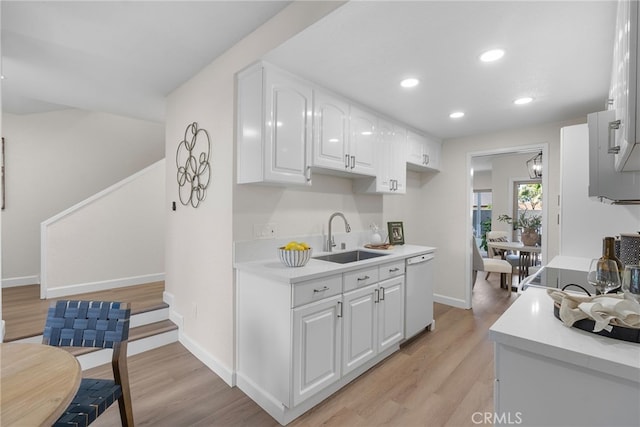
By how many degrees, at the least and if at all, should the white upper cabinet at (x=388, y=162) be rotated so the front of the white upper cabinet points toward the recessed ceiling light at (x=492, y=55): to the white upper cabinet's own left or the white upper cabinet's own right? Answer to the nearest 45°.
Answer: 0° — it already faces it

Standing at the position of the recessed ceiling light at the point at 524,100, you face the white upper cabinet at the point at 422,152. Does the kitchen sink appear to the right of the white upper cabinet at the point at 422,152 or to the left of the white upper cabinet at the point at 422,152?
left

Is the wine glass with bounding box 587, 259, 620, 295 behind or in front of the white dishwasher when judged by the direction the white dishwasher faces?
in front

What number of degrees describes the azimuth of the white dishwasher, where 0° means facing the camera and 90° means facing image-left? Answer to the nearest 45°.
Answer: approximately 315°

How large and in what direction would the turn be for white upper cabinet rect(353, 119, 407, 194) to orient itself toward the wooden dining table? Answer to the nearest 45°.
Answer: approximately 90° to its right

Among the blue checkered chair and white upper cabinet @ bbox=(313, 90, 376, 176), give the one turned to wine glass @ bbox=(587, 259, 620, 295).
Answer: the white upper cabinet

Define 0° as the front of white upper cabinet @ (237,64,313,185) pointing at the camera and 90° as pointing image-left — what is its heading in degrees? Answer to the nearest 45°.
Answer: approximately 315°

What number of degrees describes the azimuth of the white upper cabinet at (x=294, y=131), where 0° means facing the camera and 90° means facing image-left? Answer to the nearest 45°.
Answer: approximately 315°

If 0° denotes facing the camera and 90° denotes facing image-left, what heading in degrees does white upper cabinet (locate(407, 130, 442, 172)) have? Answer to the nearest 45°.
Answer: approximately 315°

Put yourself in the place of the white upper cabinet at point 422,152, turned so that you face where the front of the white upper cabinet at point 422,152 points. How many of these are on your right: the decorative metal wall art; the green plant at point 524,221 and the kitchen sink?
2

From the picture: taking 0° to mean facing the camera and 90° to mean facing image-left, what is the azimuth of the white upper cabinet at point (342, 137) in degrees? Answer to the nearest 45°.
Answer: approximately 315°

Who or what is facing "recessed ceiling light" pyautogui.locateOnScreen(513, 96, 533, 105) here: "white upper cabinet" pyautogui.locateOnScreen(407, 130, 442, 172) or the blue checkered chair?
the white upper cabinet

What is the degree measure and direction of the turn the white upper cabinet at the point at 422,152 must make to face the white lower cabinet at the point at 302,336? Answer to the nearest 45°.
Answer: approximately 45° to its right
